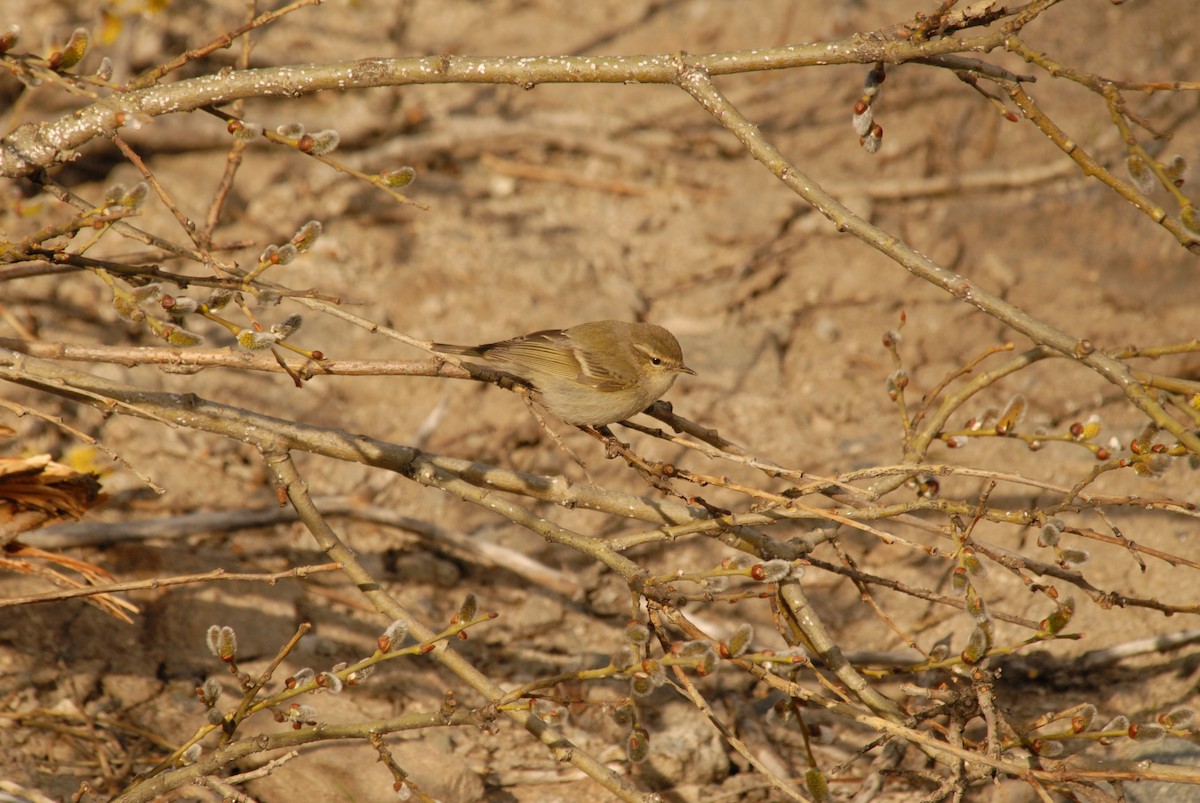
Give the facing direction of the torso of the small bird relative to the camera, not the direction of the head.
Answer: to the viewer's right
